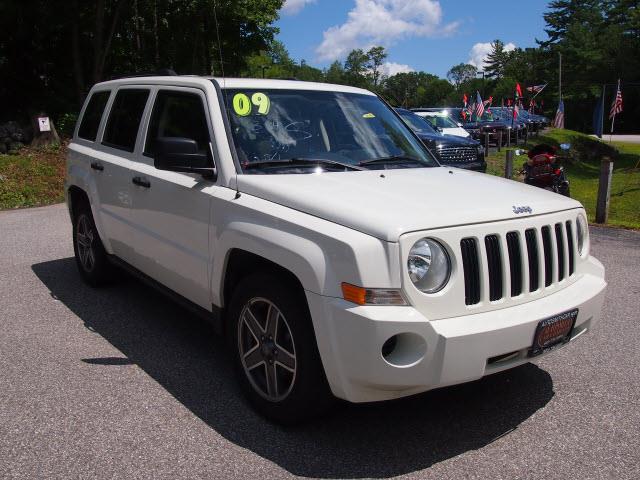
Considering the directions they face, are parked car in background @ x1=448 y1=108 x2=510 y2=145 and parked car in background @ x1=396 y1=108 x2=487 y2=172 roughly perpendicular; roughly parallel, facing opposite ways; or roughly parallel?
roughly parallel

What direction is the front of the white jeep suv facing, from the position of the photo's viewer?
facing the viewer and to the right of the viewer

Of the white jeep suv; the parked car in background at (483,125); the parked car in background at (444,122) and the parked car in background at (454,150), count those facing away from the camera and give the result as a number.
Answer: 0

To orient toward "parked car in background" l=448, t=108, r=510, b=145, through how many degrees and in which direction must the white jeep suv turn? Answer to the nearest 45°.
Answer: approximately 135° to its left

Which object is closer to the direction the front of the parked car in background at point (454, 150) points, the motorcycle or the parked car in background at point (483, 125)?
the motorcycle

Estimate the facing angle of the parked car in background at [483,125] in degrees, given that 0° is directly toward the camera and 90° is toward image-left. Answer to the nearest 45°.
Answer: approximately 315°

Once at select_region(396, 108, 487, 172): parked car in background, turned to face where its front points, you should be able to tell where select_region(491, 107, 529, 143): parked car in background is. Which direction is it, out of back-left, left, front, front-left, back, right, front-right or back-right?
back-left

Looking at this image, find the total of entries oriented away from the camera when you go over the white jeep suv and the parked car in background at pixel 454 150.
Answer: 0

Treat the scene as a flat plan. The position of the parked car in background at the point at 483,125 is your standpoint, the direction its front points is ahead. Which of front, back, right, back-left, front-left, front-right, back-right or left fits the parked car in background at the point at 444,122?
front-right

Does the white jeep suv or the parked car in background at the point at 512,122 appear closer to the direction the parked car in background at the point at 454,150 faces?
the white jeep suv

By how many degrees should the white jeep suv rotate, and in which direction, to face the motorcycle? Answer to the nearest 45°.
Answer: approximately 90° to its left

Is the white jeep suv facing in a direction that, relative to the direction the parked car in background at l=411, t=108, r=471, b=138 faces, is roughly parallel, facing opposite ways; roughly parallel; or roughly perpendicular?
roughly parallel
